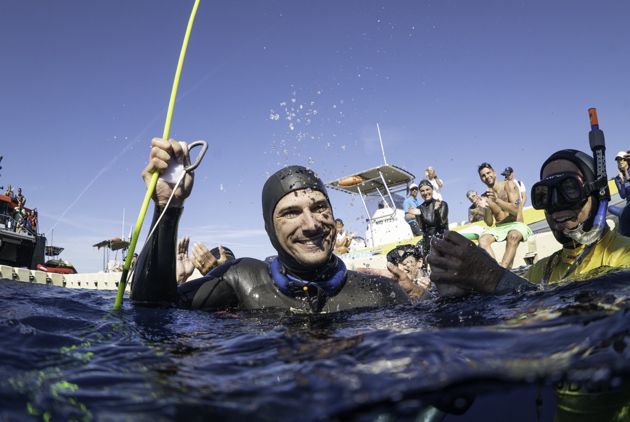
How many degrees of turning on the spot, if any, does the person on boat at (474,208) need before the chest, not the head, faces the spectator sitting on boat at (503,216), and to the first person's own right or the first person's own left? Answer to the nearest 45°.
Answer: approximately 45° to the first person's own left

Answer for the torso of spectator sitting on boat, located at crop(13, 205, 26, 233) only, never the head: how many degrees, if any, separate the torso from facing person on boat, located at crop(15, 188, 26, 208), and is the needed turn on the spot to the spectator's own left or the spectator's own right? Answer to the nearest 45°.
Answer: approximately 135° to the spectator's own left

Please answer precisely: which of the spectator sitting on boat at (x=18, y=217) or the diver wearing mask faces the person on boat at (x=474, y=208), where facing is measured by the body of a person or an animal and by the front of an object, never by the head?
the spectator sitting on boat

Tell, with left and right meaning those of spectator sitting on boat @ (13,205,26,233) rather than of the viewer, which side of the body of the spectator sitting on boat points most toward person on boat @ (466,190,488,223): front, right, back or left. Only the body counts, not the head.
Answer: front

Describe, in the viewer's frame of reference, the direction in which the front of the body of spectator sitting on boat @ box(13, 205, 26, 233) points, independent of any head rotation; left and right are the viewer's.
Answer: facing the viewer and to the right of the viewer

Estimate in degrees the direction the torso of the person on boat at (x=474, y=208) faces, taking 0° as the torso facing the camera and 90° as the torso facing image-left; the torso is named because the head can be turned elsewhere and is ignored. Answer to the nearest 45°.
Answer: approximately 45°

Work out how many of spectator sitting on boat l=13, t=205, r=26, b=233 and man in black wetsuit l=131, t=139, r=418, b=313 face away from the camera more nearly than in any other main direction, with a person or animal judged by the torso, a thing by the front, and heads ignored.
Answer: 0

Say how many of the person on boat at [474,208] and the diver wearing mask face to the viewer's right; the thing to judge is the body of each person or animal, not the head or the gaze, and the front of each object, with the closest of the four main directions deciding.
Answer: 0

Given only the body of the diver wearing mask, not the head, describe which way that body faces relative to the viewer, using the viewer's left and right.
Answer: facing the viewer and to the left of the viewer

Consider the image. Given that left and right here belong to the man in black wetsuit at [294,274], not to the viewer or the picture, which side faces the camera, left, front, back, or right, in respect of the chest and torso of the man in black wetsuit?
front

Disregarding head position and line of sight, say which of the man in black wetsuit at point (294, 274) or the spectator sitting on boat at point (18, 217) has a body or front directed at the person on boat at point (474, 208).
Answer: the spectator sitting on boat

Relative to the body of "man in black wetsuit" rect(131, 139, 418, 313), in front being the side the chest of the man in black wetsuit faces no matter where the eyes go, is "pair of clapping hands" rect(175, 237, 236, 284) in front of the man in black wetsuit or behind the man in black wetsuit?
behind
